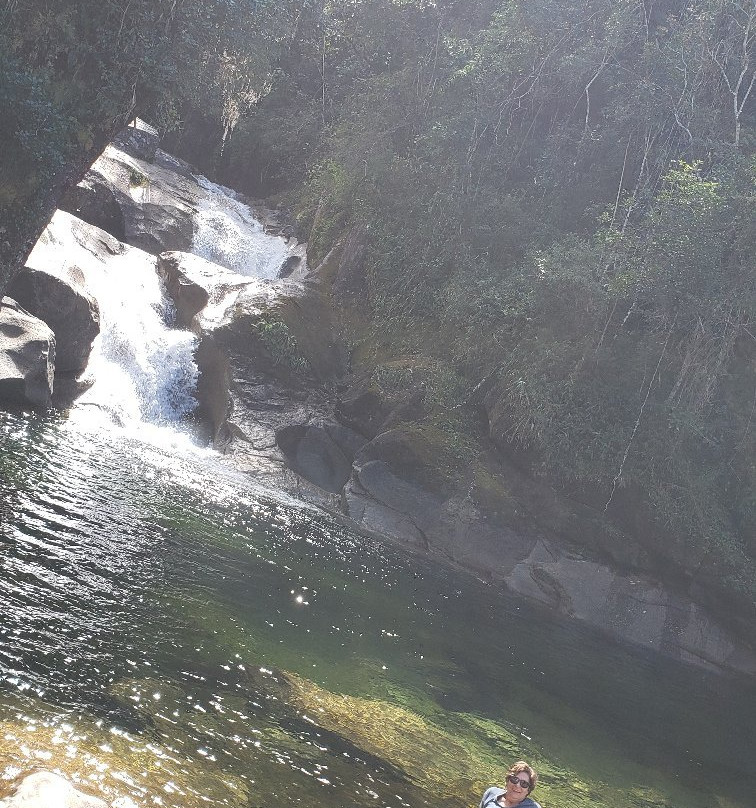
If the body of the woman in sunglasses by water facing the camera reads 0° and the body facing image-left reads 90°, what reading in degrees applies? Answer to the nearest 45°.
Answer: approximately 0°

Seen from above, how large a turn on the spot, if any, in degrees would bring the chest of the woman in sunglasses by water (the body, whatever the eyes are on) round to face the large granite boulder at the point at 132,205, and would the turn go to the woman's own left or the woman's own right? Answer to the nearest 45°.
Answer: approximately 135° to the woman's own right

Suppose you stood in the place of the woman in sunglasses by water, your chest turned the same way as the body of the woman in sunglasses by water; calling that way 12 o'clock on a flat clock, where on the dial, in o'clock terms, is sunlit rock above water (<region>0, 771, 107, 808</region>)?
The sunlit rock above water is roughly at 2 o'clock from the woman in sunglasses by water.

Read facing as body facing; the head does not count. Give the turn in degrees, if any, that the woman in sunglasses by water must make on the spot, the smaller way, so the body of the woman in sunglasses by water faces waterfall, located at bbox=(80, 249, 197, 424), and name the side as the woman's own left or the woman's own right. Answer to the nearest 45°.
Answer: approximately 135° to the woman's own right

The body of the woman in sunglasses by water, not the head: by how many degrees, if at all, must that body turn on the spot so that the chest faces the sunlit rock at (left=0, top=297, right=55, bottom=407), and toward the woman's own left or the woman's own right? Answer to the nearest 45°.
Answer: approximately 135° to the woman's own right

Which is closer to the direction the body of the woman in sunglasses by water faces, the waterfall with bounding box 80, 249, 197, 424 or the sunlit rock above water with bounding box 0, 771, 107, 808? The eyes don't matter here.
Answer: the sunlit rock above water

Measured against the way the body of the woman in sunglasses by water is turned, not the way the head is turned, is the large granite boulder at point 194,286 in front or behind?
behind
